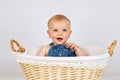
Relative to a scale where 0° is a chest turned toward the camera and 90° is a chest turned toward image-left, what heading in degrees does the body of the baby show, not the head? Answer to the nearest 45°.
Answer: approximately 0°
